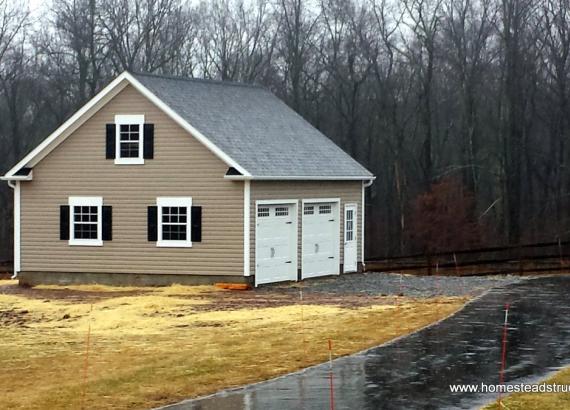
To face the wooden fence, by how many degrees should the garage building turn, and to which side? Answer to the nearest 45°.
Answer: approximately 90° to its left

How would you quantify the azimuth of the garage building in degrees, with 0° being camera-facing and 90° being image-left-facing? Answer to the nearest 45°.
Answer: approximately 315°
